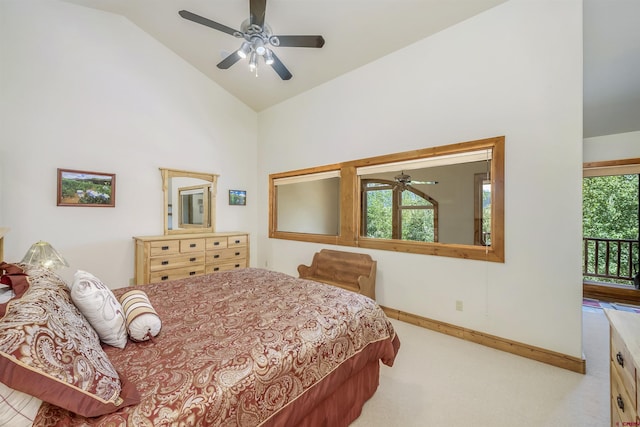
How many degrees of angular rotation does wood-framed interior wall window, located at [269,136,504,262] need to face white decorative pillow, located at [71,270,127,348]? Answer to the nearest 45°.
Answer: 0° — it already faces it

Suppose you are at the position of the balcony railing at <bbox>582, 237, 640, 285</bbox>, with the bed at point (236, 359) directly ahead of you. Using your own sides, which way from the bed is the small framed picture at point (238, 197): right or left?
right

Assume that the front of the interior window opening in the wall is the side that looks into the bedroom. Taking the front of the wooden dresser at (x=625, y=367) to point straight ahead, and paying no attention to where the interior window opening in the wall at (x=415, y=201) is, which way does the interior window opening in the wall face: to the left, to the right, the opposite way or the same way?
to the left

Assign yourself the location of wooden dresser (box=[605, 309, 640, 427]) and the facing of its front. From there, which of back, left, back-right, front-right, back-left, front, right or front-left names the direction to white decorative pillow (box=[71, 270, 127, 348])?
front-left

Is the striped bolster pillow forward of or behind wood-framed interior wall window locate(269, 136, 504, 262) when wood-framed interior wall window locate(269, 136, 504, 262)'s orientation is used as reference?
forward

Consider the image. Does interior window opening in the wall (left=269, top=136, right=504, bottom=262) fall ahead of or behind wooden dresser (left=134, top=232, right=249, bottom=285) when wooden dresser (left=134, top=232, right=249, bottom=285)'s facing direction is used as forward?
ahead

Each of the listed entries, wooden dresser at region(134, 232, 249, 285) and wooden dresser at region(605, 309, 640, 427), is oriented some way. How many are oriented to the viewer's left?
1

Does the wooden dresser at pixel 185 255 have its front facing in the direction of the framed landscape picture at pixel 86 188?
no

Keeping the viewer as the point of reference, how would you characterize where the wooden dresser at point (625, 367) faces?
facing to the left of the viewer

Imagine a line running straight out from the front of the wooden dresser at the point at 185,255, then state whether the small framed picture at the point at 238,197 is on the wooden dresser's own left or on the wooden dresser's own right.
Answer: on the wooden dresser's own left

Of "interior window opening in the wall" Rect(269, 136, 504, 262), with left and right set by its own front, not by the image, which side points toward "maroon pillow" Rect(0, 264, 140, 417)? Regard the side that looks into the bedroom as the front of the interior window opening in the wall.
front

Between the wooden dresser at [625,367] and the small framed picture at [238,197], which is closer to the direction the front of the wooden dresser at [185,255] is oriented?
the wooden dresser

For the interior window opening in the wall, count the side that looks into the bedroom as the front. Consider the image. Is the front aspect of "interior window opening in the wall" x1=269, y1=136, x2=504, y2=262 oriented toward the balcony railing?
no

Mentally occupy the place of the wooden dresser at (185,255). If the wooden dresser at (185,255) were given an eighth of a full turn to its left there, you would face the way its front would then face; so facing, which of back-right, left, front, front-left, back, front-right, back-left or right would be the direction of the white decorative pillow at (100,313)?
right

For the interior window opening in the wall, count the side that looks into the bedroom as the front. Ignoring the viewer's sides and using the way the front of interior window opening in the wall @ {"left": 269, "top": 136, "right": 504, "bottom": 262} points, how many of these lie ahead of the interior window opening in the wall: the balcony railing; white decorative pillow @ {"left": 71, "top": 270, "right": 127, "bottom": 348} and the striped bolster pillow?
2

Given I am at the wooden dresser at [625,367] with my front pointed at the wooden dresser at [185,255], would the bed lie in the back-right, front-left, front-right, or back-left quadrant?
front-left

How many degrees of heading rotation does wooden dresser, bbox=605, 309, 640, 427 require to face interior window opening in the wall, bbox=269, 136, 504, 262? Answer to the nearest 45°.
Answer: approximately 45° to its right

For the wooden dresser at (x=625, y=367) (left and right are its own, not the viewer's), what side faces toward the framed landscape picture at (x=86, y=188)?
front

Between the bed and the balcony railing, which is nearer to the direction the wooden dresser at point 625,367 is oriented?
the bed
